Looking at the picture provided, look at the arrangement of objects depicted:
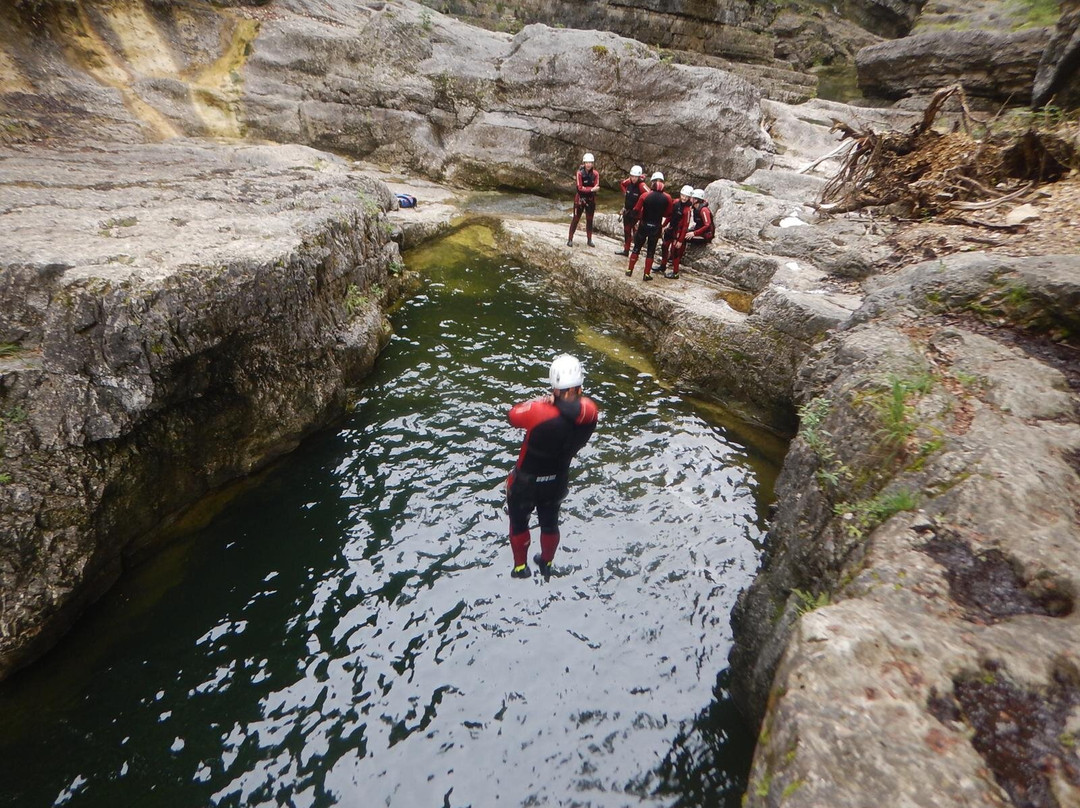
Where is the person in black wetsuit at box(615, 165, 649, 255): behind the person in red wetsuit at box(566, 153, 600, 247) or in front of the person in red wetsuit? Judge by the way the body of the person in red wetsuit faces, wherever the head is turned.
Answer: in front

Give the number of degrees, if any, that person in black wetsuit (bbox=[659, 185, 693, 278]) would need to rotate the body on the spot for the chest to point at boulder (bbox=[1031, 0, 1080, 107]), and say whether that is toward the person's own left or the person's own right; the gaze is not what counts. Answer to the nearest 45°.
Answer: approximately 180°

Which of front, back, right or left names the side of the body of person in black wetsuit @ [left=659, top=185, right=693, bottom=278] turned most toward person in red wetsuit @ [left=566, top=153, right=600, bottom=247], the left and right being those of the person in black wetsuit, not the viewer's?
right

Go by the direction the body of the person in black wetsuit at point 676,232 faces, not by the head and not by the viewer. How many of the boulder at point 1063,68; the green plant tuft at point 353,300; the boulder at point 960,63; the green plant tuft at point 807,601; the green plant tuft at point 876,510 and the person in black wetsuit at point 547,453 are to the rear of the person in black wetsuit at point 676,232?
2

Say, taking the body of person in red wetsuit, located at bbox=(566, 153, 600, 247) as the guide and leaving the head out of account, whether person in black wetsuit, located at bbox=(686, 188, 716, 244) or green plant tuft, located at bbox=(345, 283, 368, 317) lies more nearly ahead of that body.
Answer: the green plant tuft

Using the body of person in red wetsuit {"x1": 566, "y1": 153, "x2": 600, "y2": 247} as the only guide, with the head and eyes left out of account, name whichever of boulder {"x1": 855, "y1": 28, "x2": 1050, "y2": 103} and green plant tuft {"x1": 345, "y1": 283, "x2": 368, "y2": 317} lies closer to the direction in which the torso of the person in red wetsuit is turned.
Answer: the green plant tuft

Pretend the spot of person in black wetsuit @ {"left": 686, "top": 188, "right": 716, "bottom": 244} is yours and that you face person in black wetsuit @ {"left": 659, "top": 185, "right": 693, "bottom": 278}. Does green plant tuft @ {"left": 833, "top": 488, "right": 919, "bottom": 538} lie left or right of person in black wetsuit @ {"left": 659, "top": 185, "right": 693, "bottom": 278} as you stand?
left

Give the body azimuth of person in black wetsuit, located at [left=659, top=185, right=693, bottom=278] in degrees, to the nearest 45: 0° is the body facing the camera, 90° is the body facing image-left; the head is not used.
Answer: approximately 45°

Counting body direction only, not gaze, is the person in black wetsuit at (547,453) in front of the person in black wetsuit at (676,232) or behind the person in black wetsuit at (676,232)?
in front

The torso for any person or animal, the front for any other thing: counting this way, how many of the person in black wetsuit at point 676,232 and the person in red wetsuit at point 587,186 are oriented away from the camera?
0

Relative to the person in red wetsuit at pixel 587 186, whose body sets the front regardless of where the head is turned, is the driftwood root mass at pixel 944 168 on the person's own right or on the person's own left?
on the person's own left

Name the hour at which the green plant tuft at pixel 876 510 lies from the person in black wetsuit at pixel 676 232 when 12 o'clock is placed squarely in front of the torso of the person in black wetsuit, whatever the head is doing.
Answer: The green plant tuft is roughly at 10 o'clock from the person in black wetsuit.

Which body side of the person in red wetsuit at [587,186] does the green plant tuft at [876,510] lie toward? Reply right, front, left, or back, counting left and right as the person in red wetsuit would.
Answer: front

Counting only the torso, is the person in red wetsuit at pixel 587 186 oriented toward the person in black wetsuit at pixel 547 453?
yes
